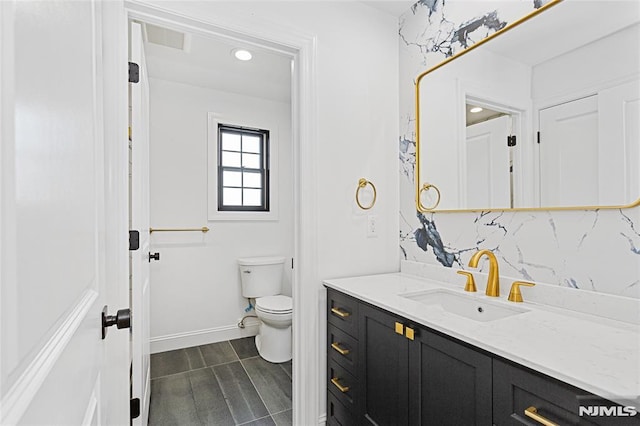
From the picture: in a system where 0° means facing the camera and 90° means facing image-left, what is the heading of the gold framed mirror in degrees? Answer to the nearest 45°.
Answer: approximately 45°

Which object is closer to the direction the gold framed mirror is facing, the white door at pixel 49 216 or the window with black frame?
the white door

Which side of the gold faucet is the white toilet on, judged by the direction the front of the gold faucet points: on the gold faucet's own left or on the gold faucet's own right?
on the gold faucet's own right

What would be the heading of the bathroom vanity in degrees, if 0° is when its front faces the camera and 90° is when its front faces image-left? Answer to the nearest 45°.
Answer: approximately 45°

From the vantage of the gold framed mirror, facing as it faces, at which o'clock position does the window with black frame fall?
The window with black frame is roughly at 2 o'clock from the gold framed mirror.

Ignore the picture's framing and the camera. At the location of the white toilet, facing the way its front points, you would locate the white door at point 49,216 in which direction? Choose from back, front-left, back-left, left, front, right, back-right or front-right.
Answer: front-right
